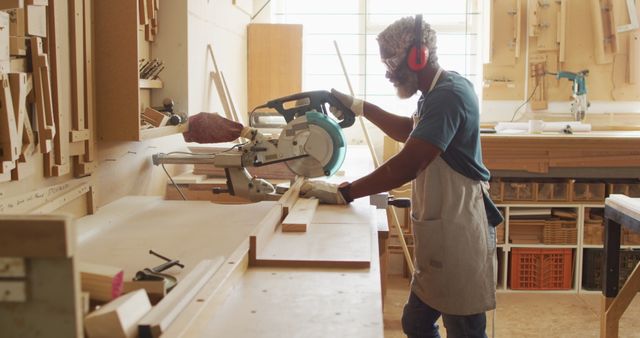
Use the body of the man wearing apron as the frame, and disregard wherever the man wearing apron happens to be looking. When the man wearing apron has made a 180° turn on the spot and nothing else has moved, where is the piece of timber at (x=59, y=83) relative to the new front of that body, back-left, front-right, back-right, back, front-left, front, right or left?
back

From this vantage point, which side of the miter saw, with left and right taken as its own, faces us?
right

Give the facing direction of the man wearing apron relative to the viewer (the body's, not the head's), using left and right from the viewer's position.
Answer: facing to the left of the viewer

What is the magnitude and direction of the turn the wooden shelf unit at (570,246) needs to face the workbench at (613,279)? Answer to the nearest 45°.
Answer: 0° — it already faces it

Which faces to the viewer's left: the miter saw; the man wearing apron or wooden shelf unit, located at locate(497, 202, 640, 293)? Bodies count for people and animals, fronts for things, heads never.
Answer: the man wearing apron

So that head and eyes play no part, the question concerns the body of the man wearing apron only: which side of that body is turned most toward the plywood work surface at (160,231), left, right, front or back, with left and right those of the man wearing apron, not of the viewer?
front

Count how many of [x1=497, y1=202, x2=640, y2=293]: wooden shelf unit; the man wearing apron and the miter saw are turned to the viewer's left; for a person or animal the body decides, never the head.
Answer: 1

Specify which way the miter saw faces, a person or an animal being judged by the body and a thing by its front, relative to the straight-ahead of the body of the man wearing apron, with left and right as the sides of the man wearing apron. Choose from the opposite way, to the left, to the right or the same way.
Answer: the opposite way

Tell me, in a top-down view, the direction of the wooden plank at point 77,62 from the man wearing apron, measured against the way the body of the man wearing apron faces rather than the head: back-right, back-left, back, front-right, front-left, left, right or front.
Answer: front

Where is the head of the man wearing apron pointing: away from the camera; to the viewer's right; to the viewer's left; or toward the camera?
to the viewer's left

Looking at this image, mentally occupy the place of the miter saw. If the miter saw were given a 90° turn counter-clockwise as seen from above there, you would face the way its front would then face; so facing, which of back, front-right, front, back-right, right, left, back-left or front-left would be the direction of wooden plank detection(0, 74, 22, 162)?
back-left

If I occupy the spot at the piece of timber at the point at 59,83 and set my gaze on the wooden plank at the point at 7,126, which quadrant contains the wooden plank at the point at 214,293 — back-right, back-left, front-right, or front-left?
front-left

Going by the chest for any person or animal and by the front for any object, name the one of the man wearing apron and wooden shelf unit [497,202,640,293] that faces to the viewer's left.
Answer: the man wearing apron

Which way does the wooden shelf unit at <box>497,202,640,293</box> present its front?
toward the camera

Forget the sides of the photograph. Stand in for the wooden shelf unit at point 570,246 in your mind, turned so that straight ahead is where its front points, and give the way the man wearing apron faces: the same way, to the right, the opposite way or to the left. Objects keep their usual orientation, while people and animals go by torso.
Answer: to the right
